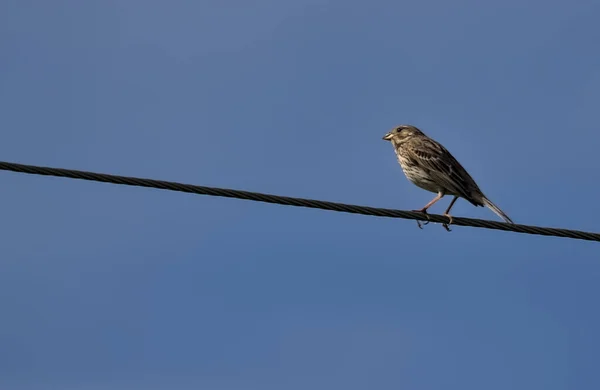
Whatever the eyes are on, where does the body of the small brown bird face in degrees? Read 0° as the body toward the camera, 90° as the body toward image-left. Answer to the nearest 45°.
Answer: approximately 90°
